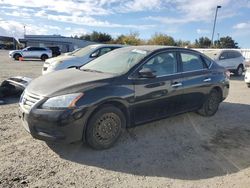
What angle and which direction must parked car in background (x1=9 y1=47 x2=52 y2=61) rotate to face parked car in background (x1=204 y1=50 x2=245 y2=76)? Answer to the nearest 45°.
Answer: approximately 135° to its left

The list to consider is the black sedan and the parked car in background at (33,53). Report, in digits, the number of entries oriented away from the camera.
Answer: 0

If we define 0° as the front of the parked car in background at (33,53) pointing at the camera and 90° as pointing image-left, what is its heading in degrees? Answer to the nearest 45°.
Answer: approximately 90°

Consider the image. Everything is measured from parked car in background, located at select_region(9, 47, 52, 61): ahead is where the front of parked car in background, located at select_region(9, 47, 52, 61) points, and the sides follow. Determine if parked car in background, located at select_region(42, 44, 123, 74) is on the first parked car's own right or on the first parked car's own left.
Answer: on the first parked car's own left

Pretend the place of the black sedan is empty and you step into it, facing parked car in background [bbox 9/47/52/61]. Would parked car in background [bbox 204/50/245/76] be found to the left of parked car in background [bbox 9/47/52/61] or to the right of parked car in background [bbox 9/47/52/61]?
right

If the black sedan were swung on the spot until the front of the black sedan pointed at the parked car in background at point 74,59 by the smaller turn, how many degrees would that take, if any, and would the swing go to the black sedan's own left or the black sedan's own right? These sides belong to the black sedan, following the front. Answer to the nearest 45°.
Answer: approximately 135° to the black sedan's own right

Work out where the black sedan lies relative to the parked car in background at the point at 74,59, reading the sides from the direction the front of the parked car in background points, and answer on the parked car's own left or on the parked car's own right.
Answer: on the parked car's own left

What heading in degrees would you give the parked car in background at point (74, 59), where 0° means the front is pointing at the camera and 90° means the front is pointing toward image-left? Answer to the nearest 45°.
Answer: approximately 45°

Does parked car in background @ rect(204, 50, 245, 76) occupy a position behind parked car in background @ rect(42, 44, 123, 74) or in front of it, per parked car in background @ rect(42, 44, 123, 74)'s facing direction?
behind
